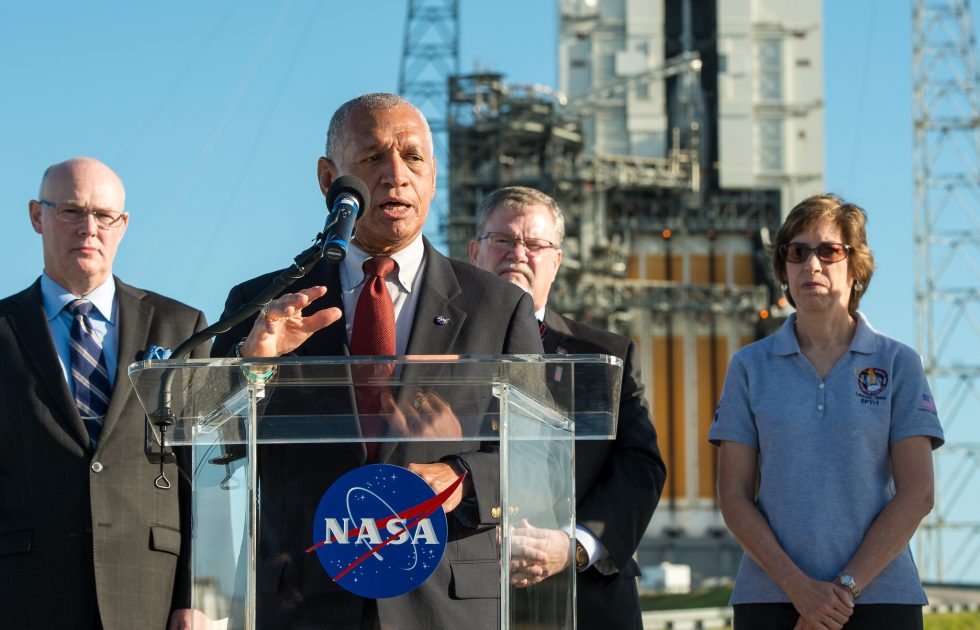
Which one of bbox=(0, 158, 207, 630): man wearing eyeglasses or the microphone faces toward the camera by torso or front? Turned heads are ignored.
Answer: the man wearing eyeglasses

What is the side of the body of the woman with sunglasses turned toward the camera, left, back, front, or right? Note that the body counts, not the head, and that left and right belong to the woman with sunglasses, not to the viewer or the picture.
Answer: front

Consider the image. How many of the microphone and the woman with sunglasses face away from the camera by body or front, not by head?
1

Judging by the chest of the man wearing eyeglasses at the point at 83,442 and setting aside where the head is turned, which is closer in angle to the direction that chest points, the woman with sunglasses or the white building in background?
the woman with sunglasses

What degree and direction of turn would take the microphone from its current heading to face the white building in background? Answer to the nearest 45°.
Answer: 0° — it already faces it

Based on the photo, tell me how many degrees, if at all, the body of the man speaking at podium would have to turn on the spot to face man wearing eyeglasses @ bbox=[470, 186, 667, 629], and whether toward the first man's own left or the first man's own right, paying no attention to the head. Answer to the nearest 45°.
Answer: approximately 135° to the first man's own left

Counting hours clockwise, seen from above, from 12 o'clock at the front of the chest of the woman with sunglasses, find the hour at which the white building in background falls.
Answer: The white building in background is roughly at 6 o'clock from the woman with sunglasses.

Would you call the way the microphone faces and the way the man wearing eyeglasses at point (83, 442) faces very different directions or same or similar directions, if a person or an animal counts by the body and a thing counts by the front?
very different directions

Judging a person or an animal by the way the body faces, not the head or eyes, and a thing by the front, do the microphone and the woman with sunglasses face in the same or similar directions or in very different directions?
very different directions

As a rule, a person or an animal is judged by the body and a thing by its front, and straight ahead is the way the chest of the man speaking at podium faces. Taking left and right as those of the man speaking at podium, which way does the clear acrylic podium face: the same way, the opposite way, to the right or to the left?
the same way

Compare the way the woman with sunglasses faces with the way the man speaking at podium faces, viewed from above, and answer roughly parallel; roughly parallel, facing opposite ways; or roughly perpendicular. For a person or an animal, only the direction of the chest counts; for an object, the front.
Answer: roughly parallel

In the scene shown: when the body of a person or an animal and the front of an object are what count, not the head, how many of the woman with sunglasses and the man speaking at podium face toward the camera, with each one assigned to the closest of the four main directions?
2

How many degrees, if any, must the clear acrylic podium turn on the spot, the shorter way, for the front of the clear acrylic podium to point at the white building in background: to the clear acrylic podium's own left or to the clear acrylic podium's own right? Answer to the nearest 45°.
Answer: approximately 180°

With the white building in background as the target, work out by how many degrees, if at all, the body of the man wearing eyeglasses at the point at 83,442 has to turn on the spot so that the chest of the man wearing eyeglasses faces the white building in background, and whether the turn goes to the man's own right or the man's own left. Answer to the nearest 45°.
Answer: approximately 135° to the man's own left

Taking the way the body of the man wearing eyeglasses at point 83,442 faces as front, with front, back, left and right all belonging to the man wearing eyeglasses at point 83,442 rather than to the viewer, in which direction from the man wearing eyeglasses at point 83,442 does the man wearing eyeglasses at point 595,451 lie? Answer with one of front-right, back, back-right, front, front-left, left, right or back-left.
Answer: left

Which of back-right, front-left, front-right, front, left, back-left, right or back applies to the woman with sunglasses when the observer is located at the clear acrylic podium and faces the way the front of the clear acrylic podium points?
back-left

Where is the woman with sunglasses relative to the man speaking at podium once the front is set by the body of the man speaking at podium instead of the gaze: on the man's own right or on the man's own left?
on the man's own left
